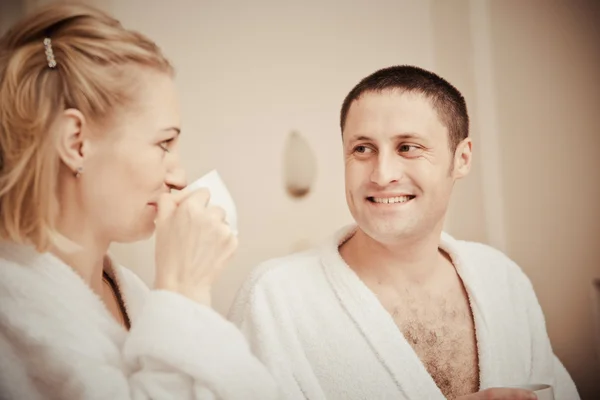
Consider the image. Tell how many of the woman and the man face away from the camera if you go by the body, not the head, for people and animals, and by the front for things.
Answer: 0

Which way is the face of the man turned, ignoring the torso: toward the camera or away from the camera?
toward the camera

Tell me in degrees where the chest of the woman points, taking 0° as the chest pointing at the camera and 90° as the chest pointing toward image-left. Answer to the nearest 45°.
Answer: approximately 270°

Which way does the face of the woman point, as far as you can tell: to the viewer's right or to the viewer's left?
to the viewer's right
